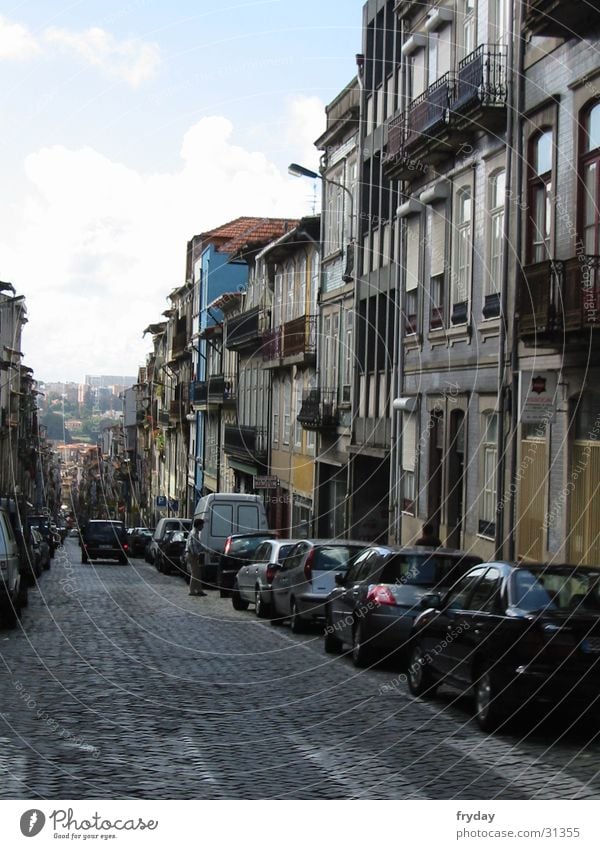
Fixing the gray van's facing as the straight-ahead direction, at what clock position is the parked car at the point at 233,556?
The parked car is roughly at 6 o'clock from the gray van.

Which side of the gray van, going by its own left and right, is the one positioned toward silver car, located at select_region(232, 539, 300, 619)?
back

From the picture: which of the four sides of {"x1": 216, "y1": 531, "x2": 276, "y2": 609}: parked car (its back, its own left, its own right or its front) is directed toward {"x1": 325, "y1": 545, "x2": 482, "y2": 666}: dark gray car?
back

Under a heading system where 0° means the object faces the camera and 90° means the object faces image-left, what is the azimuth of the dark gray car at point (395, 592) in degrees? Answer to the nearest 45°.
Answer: approximately 135°

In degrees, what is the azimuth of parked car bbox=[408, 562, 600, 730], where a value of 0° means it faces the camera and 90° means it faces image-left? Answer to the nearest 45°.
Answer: approximately 135°

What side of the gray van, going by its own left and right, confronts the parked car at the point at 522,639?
back

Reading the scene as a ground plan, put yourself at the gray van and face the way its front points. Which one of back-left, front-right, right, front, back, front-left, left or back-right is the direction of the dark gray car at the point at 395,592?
back

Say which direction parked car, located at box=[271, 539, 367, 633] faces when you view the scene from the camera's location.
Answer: facing away from the viewer and to the left of the viewer

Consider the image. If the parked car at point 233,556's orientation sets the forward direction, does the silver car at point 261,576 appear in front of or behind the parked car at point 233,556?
behind

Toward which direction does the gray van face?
away from the camera

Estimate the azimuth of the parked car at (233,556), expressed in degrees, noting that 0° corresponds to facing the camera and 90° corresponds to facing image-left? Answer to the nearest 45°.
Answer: approximately 180°

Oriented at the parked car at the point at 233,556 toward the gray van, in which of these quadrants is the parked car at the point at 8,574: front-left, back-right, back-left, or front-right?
back-left

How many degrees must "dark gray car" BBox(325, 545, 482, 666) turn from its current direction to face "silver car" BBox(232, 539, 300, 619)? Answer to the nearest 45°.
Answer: approximately 45° to its right
